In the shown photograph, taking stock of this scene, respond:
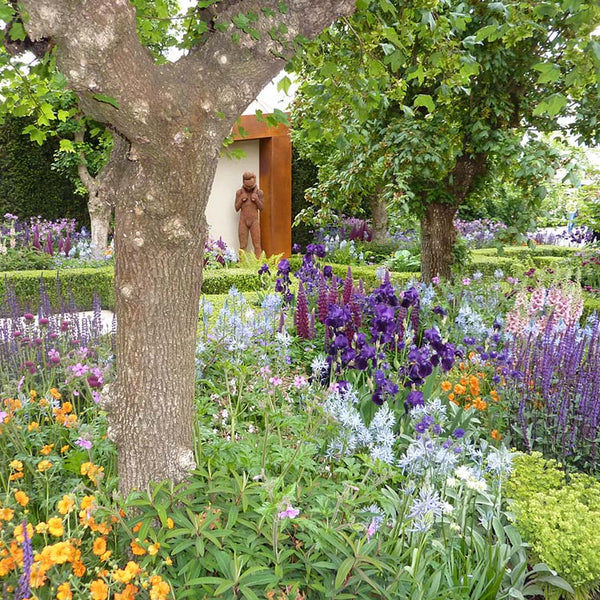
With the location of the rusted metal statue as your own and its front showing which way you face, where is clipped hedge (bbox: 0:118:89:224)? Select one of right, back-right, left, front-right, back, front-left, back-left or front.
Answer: right

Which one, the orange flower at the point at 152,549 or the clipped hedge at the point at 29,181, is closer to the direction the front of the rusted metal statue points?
the orange flower

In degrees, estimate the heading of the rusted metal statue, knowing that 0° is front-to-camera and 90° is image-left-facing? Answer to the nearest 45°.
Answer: approximately 0°

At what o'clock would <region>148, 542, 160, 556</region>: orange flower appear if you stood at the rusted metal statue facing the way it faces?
The orange flower is roughly at 12 o'clock from the rusted metal statue.

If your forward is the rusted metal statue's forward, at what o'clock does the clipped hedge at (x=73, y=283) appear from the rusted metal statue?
The clipped hedge is roughly at 1 o'clock from the rusted metal statue.

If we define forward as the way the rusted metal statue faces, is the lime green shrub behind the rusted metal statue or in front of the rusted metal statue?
in front

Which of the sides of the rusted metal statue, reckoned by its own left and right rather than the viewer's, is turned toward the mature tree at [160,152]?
front

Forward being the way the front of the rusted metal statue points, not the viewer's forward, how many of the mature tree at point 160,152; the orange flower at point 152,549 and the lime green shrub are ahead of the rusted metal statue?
3

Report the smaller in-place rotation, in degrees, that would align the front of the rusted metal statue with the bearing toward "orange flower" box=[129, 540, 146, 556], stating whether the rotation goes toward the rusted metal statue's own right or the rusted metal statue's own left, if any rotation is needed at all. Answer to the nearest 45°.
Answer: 0° — it already faces it
